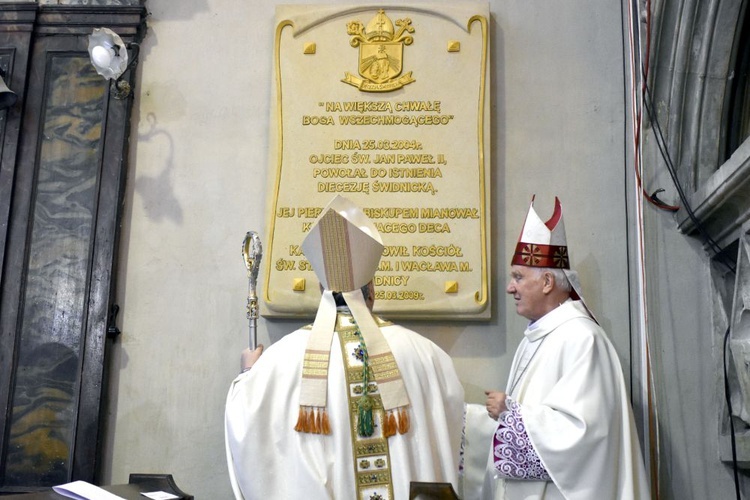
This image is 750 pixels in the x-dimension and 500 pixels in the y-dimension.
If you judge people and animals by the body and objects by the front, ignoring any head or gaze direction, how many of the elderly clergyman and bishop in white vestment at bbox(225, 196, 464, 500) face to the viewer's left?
1

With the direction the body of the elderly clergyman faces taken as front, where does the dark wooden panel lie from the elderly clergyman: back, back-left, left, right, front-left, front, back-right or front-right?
front

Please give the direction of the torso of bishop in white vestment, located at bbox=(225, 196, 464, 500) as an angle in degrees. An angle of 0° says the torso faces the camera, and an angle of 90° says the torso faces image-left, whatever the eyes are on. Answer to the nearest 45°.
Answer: approximately 180°

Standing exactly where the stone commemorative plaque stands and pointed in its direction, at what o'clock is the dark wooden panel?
The dark wooden panel is roughly at 3 o'clock from the stone commemorative plaque.

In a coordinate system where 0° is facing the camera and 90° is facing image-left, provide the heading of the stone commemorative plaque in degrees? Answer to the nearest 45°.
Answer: approximately 0°

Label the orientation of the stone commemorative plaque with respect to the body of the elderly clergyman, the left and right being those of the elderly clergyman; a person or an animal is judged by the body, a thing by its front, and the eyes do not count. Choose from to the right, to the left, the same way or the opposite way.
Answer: to the left

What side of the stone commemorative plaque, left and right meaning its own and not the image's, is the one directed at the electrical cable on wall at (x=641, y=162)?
left

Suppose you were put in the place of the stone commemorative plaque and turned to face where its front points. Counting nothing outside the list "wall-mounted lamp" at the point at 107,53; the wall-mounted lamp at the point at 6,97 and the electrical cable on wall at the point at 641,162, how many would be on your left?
1

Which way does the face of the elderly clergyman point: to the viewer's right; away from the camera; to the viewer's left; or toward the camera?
to the viewer's left

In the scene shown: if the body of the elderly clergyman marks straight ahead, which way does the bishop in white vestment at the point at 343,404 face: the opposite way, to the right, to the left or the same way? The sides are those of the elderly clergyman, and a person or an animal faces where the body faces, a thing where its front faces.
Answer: to the right

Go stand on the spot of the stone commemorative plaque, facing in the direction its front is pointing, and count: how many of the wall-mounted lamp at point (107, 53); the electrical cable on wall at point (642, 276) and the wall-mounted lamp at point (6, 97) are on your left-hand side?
1

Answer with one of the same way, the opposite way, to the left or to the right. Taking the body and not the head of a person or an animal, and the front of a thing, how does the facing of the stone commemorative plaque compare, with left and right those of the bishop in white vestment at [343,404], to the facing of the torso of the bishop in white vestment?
the opposite way

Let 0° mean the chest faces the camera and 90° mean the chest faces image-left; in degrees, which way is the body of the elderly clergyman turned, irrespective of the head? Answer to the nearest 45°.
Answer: approximately 90°
